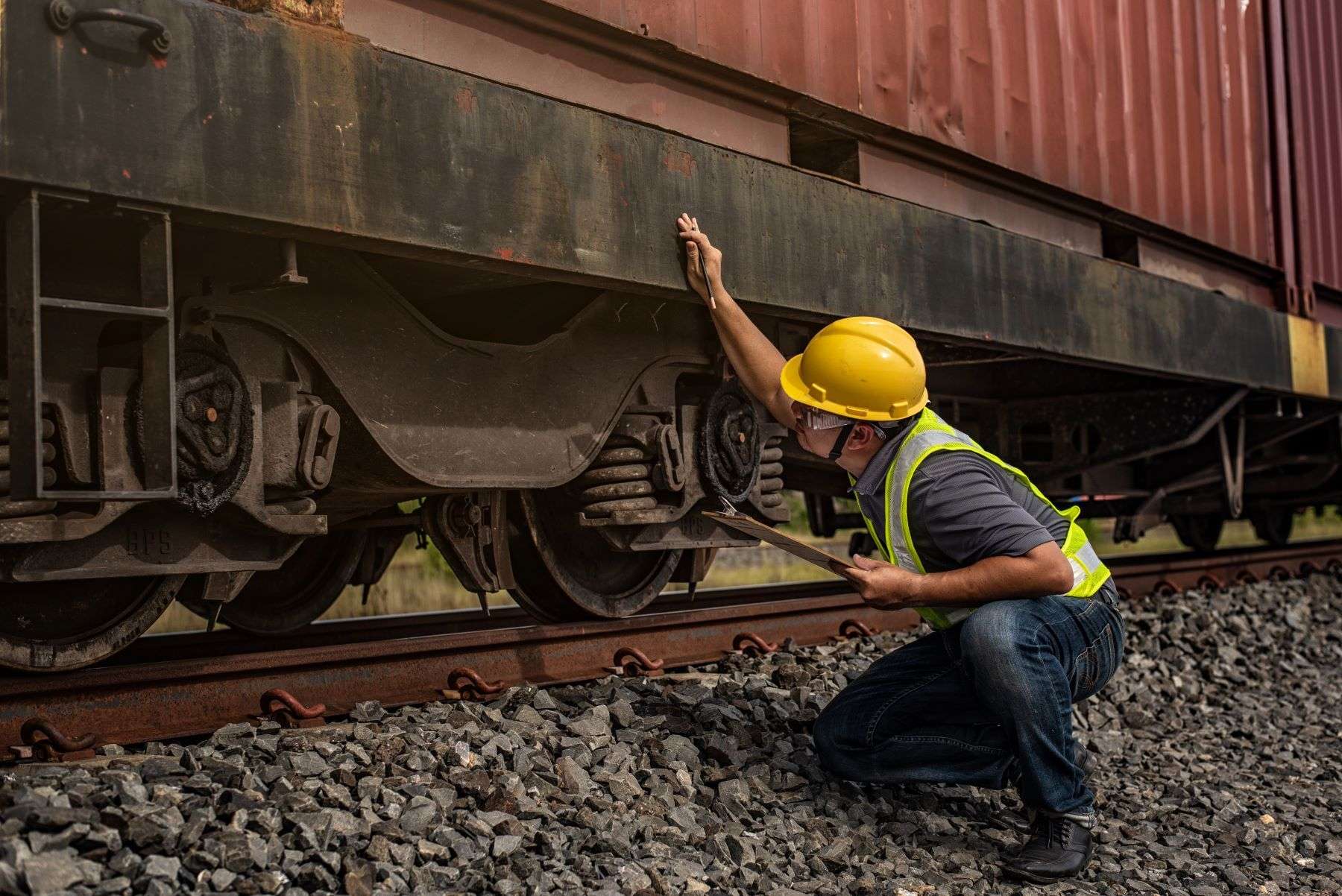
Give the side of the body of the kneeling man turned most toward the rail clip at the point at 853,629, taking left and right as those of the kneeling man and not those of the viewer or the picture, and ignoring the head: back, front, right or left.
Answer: right

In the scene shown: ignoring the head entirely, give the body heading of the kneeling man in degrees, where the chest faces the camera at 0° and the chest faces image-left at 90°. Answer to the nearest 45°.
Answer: approximately 90°

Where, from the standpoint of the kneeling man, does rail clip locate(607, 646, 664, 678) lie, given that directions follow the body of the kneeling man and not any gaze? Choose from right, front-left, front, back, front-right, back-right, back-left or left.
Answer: front-right

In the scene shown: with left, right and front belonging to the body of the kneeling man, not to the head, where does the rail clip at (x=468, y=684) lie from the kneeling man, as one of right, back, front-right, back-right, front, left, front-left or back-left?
front

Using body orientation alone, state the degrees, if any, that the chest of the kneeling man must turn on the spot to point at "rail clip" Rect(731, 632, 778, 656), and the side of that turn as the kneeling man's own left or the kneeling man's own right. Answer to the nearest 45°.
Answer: approximately 45° to the kneeling man's own right

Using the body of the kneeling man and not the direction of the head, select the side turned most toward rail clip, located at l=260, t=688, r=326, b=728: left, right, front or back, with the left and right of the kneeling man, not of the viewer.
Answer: front

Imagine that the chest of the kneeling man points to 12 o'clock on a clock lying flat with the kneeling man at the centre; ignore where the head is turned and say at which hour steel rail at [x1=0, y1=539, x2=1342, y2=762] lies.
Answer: The steel rail is roughly at 12 o'clock from the kneeling man.
